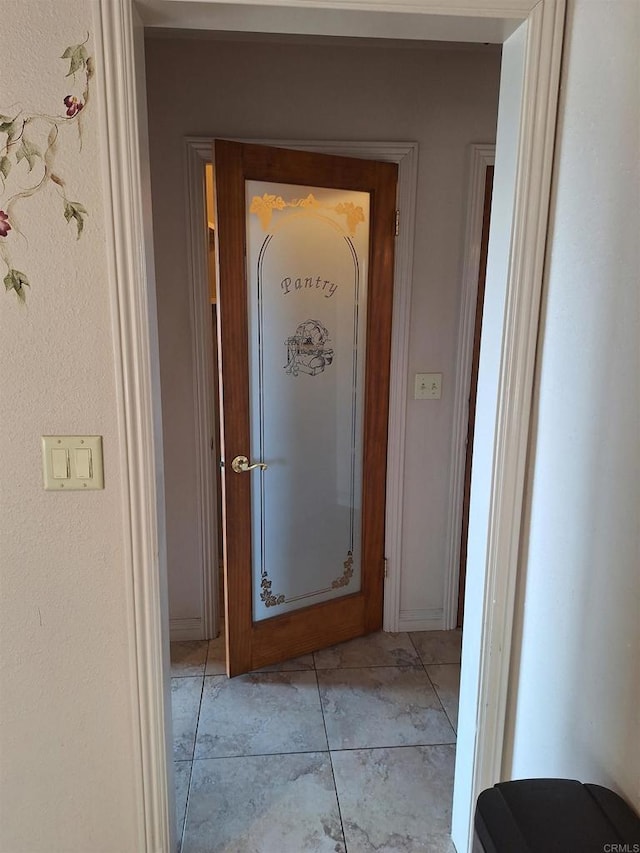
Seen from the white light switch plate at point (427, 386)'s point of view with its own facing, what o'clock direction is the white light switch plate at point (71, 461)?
the white light switch plate at point (71, 461) is roughly at 1 o'clock from the white light switch plate at point (427, 386).

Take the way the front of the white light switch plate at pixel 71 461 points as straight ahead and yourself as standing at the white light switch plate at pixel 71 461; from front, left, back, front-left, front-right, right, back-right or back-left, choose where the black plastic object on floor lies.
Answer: front-left

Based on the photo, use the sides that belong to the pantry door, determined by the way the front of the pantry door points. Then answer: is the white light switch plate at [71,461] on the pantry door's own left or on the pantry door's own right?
on the pantry door's own right

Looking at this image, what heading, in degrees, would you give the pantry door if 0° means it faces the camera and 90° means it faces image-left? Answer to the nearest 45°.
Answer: approximately 315°

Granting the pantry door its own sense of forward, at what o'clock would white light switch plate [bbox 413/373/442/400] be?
The white light switch plate is roughly at 10 o'clock from the pantry door.

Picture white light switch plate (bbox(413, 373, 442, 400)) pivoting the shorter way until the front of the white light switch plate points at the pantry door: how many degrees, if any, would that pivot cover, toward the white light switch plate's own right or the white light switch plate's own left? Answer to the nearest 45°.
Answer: approximately 45° to the white light switch plate's own right

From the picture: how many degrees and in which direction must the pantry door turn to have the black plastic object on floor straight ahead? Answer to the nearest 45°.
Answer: approximately 45° to its right

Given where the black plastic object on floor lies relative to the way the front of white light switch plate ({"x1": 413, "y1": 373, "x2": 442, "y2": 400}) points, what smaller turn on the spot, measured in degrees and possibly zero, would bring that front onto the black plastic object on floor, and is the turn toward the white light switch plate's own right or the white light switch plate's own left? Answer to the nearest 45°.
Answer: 0° — it already faces it

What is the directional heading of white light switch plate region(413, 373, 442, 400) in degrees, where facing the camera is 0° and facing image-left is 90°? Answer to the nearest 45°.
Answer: approximately 0°
